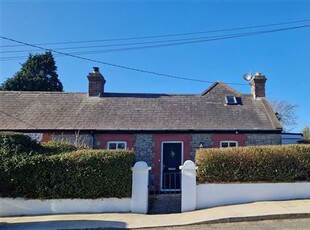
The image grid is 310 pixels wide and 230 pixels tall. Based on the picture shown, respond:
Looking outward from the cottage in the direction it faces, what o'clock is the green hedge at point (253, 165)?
The green hedge is roughly at 11 o'clock from the cottage.

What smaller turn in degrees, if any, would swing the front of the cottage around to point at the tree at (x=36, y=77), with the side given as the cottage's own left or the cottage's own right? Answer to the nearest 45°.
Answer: approximately 135° to the cottage's own right

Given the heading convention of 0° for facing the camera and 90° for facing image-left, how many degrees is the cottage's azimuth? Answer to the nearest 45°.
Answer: approximately 0°
